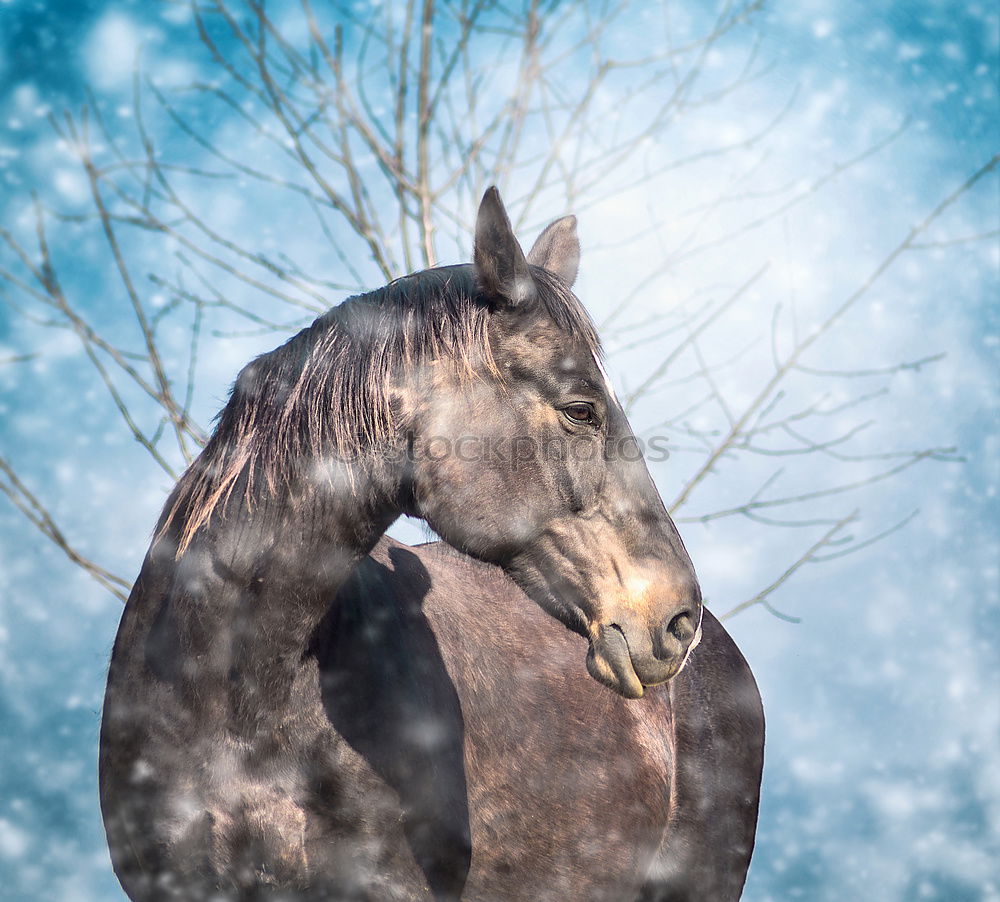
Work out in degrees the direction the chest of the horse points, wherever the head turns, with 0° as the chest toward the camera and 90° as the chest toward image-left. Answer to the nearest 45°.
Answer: approximately 45°
